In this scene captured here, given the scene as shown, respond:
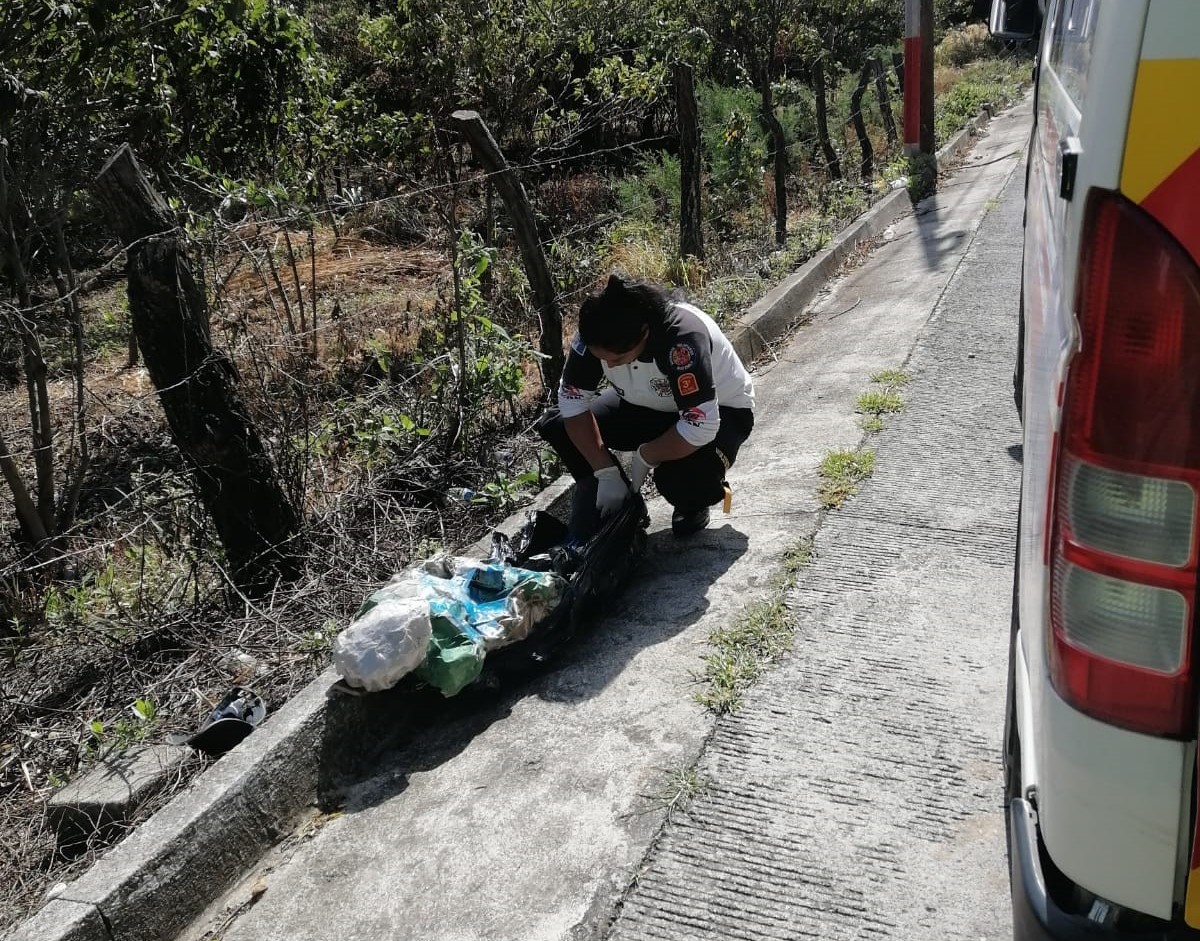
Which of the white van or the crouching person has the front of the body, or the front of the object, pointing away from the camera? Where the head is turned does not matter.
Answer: the white van

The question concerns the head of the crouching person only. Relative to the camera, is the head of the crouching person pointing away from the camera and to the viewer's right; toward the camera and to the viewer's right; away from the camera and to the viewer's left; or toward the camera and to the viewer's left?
toward the camera and to the viewer's left

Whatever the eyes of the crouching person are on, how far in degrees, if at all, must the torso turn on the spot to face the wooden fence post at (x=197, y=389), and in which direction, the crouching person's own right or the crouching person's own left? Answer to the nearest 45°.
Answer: approximately 45° to the crouching person's own right

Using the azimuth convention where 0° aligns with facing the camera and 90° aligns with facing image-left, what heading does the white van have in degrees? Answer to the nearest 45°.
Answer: approximately 180°

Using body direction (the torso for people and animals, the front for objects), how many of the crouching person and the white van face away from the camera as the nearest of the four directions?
1

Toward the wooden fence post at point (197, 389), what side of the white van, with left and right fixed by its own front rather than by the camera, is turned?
left

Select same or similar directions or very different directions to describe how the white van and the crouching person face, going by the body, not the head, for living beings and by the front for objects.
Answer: very different directions

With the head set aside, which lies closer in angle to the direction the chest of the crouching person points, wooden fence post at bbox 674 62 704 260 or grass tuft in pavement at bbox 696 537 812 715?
the grass tuft in pavement

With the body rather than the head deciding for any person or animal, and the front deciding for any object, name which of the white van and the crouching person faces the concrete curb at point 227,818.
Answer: the crouching person
